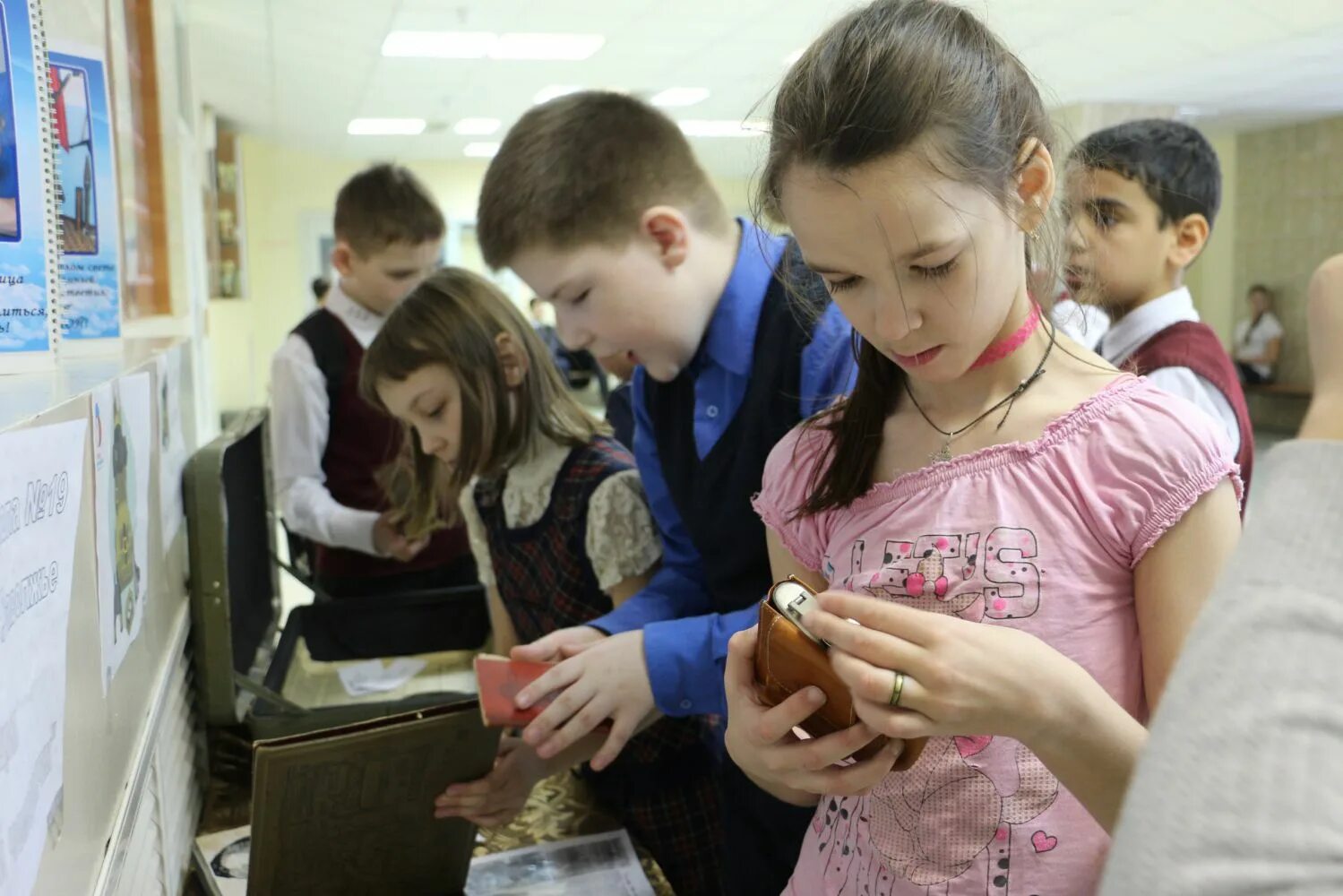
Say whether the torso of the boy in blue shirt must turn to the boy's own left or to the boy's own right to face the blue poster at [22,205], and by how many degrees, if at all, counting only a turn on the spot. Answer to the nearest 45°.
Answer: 0° — they already face it

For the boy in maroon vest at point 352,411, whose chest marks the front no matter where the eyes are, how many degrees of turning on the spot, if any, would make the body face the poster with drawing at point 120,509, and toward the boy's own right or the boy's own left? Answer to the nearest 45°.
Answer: approximately 45° to the boy's own right

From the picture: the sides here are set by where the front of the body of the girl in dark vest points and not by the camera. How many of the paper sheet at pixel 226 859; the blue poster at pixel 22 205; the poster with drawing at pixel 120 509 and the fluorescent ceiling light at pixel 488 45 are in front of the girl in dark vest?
3

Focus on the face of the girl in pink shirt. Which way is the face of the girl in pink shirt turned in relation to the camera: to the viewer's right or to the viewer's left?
to the viewer's left

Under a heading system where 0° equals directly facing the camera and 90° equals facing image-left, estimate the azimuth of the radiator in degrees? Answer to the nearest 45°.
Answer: approximately 270°

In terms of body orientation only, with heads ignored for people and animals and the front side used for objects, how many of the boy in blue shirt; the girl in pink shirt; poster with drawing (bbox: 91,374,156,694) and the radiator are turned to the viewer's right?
2

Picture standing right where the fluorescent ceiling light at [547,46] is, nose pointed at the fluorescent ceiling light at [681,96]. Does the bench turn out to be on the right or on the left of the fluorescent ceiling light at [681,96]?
right

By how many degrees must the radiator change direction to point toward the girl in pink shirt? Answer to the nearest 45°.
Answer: approximately 45° to its right
